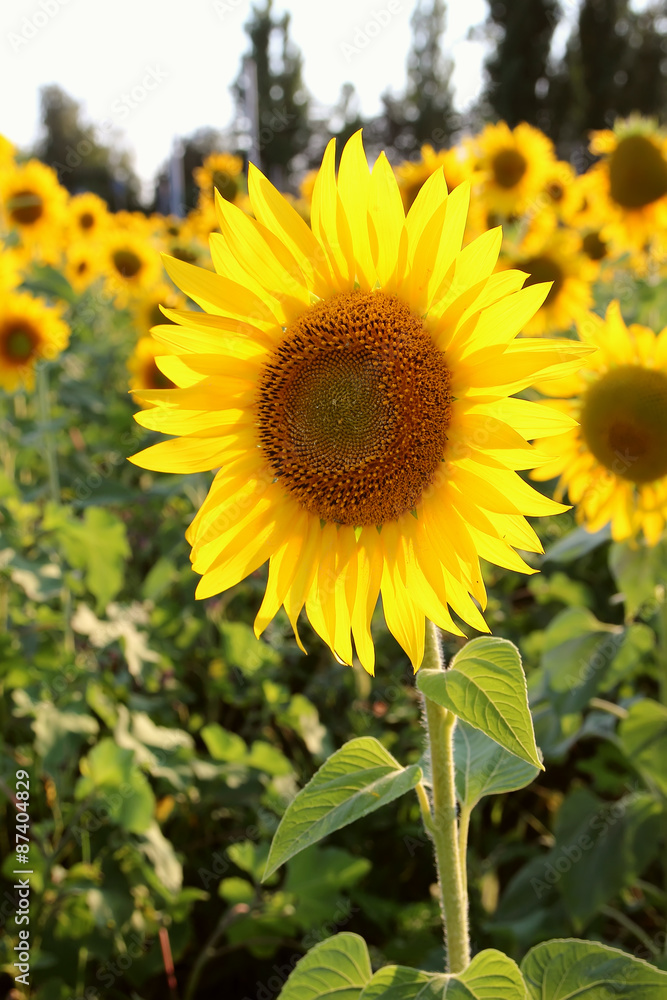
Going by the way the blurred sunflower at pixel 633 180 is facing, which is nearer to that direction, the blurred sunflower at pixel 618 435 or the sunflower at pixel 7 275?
the blurred sunflower

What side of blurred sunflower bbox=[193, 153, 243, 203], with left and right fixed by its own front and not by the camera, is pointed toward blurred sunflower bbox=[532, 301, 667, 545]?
front

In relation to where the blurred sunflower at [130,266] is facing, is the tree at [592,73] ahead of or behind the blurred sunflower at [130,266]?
behind

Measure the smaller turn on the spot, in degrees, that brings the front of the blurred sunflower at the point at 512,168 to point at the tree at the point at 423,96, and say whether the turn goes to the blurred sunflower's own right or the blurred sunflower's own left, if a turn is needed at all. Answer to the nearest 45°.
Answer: approximately 180°

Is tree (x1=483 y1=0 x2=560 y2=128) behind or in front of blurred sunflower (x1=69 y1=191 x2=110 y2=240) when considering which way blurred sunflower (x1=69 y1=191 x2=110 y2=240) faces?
behind

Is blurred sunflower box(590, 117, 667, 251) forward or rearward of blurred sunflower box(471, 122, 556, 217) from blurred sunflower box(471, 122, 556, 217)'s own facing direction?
forward

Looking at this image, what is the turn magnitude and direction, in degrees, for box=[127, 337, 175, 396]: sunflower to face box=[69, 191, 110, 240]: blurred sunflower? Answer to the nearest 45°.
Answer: approximately 180°
